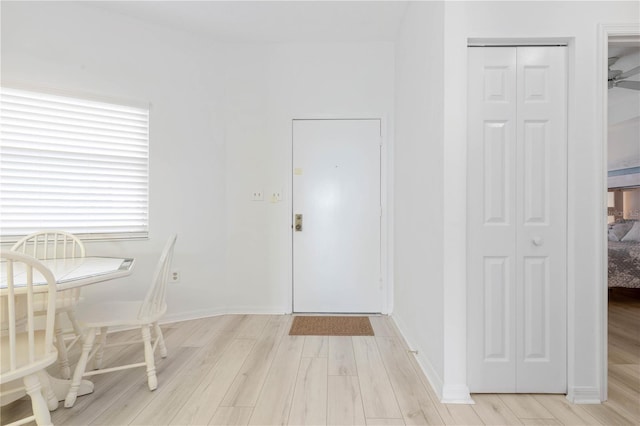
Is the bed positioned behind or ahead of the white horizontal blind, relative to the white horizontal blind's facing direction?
ahead

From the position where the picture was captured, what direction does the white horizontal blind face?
facing the viewer and to the right of the viewer

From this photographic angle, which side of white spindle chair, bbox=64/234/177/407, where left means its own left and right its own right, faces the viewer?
left

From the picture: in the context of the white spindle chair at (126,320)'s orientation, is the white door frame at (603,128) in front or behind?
behind

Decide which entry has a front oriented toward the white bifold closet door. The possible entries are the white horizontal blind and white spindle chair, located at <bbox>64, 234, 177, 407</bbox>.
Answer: the white horizontal blind

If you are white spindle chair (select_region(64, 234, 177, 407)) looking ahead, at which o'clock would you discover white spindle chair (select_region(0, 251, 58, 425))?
white spindle chair (select_region(0, 251, 58, 425)) is roughly at 10 o'clock from white spindle chair (select_region(64, 234, 177, 407)).

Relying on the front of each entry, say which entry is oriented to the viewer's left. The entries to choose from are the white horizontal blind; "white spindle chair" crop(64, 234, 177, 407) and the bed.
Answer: the white spindle chair

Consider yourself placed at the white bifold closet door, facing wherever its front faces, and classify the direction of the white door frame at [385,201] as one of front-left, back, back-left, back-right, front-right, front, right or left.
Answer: back-right
